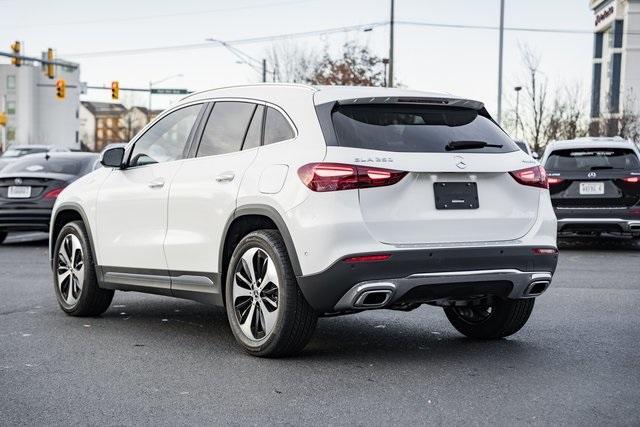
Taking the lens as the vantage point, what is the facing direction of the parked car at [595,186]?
facing away from the viewer

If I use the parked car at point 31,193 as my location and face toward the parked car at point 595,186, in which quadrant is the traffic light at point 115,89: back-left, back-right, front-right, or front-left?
back-left

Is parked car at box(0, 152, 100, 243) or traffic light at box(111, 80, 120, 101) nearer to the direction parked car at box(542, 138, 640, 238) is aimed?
the traffic light

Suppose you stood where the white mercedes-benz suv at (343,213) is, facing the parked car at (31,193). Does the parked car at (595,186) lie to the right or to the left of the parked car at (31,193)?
right

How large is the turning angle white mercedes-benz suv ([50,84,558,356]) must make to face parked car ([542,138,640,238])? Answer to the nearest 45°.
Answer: approximately 90° to its right

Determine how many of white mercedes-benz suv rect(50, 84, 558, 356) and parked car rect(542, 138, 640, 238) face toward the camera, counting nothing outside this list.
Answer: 0

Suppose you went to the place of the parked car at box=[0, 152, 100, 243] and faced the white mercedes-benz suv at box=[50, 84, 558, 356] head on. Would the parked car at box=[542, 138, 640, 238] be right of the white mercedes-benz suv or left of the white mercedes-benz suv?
left

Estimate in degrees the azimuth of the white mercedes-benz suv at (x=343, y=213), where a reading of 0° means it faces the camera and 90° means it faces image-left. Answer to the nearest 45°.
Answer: approximately 135°

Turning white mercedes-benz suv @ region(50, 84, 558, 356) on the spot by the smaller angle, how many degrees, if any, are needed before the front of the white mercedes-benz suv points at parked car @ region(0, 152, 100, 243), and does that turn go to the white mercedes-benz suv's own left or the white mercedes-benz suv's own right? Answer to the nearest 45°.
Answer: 0° — it already faces it

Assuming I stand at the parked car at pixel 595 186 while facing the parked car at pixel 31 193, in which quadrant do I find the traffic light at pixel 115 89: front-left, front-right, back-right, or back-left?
front-right
